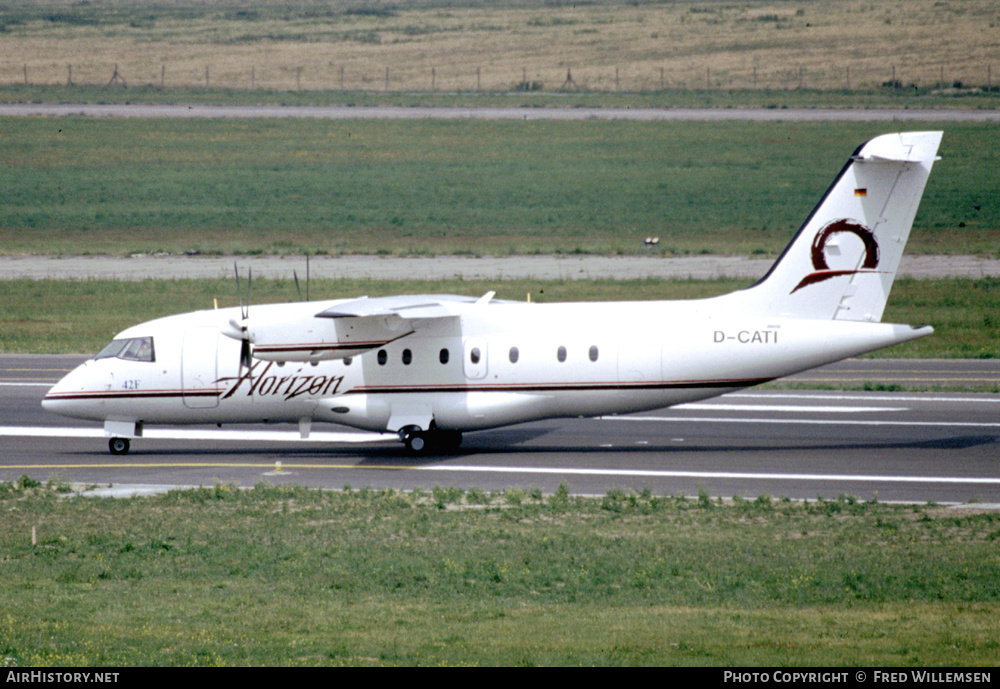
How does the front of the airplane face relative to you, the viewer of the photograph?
facing to the left of the viewer
